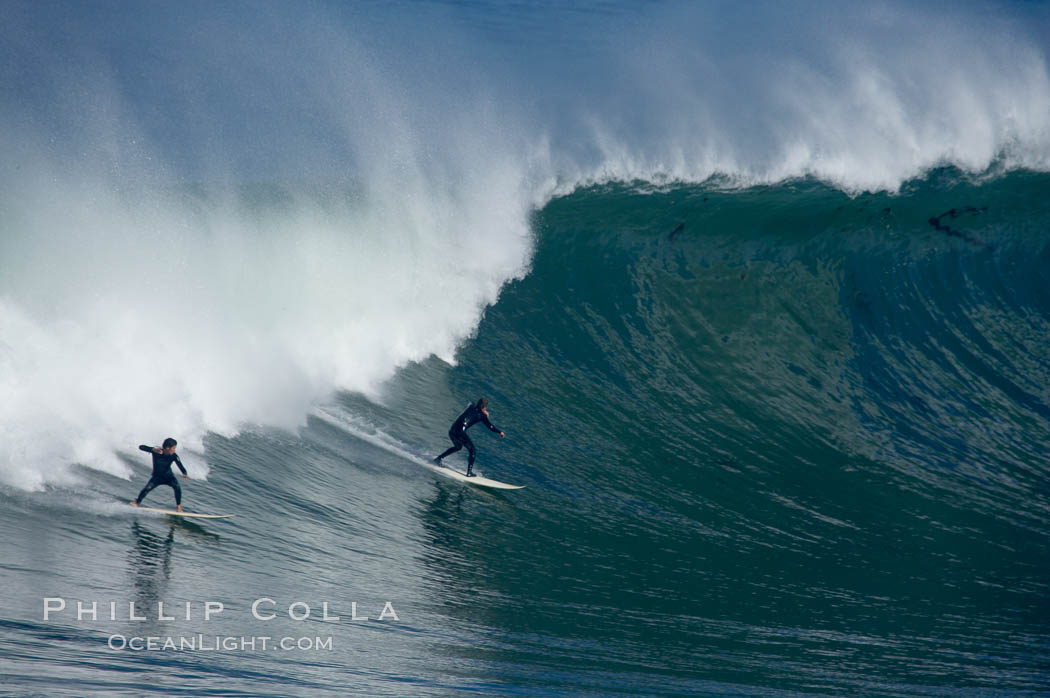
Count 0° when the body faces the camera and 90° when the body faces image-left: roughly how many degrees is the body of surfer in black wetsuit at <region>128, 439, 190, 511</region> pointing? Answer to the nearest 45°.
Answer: approximately 315°

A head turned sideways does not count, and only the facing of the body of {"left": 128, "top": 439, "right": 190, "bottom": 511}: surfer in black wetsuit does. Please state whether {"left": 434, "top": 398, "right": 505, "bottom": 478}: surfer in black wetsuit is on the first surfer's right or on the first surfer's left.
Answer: on the first surfer's left

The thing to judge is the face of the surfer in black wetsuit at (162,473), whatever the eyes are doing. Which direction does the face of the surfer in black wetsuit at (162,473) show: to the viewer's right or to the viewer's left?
to the viewer's right
